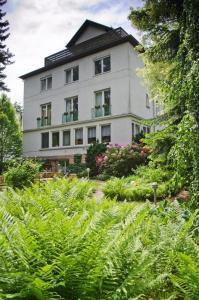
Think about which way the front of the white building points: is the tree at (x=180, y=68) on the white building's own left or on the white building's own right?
on the white building's own left

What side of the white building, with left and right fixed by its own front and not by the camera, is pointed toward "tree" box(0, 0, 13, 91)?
right

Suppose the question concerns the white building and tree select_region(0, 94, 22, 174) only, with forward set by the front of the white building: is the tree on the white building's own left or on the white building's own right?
on the white building's own right

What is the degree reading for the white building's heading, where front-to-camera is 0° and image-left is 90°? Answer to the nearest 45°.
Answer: approximately 45°
